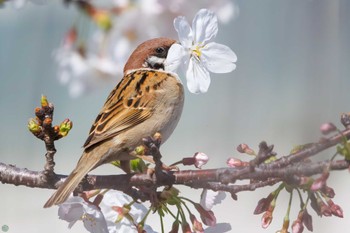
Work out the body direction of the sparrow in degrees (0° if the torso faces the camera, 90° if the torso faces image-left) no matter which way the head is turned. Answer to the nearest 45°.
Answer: approximately 270°
